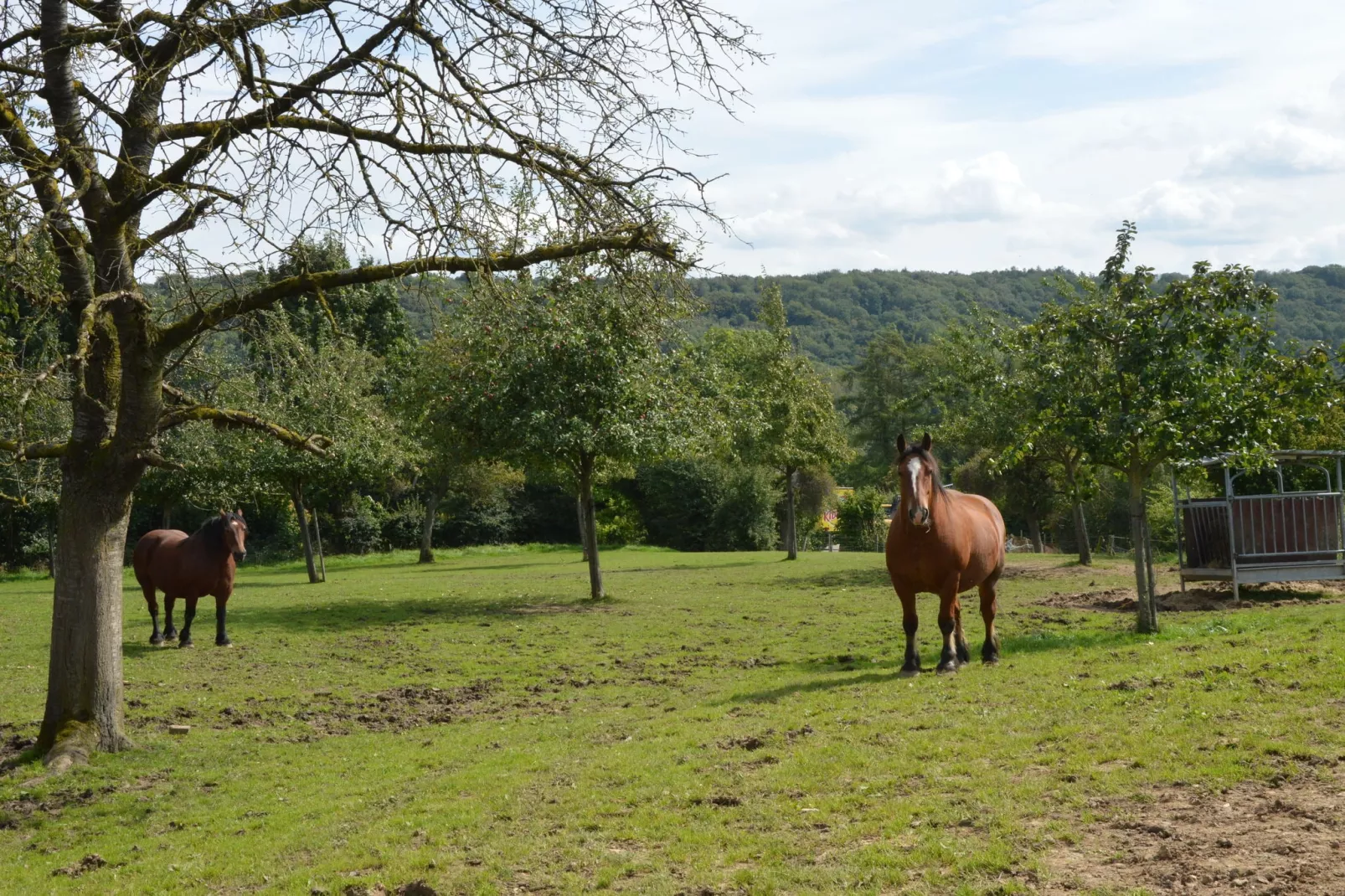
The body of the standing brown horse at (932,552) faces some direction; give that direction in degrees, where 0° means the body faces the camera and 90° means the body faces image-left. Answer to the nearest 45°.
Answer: approximately 45°

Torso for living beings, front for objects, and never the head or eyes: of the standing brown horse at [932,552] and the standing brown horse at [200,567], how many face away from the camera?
0

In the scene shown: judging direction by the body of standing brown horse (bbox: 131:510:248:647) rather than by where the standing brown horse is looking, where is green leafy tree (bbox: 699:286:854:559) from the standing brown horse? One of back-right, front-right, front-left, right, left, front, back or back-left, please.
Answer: left

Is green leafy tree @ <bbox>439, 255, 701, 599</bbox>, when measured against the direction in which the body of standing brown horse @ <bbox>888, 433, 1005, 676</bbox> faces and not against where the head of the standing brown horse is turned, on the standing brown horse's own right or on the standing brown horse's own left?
on the standing brown horse's own right

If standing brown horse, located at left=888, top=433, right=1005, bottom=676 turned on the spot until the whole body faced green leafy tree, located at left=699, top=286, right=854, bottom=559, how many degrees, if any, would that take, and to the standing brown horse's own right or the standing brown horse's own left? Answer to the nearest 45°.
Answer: approximately 135° to the standing brown horse's own right

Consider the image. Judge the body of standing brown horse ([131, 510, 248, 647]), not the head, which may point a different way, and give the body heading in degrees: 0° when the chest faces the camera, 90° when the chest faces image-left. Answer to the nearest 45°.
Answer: approximately 315°

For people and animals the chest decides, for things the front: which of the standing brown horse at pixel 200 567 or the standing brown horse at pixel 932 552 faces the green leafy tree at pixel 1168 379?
the standing brown horse at pixel 200 567

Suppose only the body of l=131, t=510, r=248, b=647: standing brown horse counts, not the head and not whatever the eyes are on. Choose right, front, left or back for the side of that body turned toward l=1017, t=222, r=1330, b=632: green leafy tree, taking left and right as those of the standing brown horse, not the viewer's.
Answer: front
